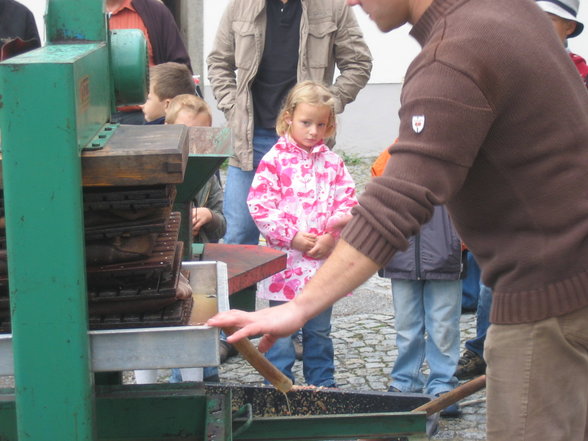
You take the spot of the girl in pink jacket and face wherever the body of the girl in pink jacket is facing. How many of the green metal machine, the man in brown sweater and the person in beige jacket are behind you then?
1

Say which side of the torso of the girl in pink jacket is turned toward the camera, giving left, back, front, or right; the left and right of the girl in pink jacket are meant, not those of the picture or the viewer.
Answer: front

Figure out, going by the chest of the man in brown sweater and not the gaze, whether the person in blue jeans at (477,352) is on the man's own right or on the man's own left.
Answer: on the man's own right

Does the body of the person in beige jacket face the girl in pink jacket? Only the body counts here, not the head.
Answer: yes

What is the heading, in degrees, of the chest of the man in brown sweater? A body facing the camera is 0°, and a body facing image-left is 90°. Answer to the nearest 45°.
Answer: approximately 90°

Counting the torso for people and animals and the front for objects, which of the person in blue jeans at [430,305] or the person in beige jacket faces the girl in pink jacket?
the person in beige jacket

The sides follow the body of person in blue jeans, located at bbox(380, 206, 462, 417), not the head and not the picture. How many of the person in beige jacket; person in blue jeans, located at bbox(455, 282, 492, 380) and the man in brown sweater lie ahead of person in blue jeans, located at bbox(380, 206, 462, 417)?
1
